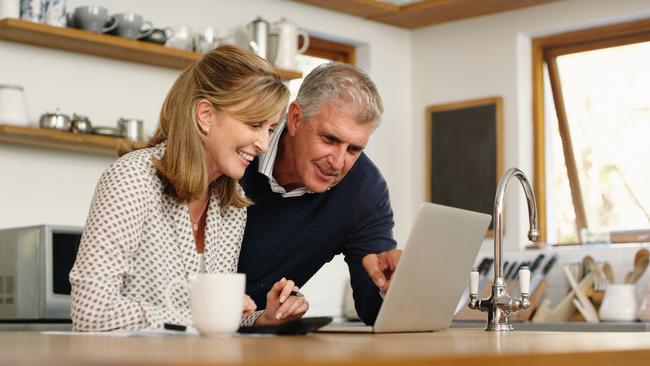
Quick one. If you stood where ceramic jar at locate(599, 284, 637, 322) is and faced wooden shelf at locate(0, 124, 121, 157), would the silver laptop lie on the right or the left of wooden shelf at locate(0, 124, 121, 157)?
left

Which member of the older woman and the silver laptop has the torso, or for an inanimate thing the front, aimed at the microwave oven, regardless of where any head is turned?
the silver laptop

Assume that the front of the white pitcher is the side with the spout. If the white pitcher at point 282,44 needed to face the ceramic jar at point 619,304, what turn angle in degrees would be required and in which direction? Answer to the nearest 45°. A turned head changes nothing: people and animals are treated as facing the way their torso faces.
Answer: approximately 180°

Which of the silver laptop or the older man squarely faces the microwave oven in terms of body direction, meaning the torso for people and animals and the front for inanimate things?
the silver laptop

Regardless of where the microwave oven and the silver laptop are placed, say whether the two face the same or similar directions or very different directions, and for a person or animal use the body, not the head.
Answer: very different directions

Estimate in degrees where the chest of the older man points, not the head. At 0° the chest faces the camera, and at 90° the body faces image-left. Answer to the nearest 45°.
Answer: approximately 315°

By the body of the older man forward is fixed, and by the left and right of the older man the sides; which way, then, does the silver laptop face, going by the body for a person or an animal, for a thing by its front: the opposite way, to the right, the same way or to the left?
the opposite way

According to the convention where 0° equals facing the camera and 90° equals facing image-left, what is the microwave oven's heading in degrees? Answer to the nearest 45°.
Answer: approximately 315°

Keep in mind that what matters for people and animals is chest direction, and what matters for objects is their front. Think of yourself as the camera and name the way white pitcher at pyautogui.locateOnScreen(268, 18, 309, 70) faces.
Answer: facing to the left of the viewer

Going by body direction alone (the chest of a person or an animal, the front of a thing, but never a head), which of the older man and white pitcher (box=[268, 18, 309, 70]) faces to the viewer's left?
the white pitcher

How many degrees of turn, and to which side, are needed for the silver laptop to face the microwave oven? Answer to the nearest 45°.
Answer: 0° — it already faces it
